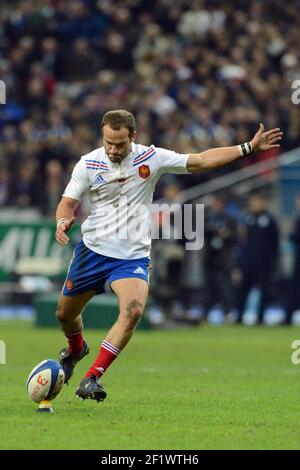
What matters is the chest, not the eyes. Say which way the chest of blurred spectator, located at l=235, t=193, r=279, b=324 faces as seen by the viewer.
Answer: toward the camera

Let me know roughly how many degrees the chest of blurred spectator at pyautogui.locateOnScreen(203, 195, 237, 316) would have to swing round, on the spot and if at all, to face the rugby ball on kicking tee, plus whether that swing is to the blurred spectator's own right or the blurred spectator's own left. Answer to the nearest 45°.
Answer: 0° — they already face it

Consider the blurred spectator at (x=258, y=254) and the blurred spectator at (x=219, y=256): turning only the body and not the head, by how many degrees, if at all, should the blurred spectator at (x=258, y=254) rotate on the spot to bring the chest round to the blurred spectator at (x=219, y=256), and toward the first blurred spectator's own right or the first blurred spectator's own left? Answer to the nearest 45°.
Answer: approximately 135° to the first blurred spectator's own right

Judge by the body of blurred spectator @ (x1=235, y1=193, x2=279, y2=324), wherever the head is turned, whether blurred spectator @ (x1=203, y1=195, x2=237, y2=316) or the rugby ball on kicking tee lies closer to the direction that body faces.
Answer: the rugby ball on kicking tee

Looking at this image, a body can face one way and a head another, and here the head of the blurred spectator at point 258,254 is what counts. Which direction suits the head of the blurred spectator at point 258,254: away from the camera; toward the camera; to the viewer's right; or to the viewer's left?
toward the camera

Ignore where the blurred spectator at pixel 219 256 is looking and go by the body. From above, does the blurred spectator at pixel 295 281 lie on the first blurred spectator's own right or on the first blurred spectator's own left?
on the first blurred spectator's own left

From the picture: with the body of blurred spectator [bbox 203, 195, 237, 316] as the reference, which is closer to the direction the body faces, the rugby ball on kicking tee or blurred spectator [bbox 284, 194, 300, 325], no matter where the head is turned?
the rugby ball on kicking tee

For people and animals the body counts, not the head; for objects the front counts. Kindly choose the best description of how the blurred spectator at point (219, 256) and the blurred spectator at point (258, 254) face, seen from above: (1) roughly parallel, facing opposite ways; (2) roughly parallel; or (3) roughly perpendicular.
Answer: roughly parallel

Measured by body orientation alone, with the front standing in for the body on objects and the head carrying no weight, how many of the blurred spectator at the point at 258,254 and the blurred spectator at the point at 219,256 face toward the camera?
2

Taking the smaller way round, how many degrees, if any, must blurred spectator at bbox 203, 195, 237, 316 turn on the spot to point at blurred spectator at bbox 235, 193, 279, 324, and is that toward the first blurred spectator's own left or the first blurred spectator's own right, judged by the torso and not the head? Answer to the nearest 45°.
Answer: approximately 45° to the first blurred spectator's own left

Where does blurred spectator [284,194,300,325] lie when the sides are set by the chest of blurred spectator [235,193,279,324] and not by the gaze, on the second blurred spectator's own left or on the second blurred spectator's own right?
on the second blurred spectator's own left

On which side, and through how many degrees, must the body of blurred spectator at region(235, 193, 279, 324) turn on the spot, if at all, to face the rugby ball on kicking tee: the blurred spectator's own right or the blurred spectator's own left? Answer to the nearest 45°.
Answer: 0° — they already face it
